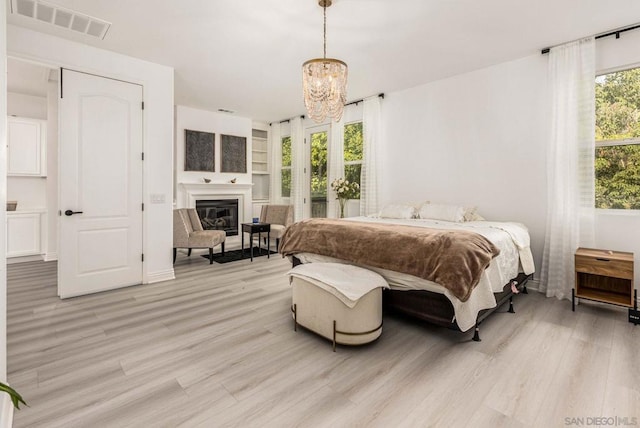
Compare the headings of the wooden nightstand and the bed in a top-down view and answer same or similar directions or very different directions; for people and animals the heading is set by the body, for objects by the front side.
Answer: same or similar directions

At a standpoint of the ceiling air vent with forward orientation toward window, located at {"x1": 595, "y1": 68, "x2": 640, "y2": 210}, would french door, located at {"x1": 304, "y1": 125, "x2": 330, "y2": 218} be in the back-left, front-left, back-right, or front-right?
front-left

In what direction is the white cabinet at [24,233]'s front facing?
toward the camera

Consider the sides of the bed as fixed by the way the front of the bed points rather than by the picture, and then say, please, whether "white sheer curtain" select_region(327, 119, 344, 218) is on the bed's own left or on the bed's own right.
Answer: on the bed's own right

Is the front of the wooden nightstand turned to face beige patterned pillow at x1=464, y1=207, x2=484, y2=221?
no

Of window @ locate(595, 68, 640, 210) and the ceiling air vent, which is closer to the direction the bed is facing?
the ceiling air vent

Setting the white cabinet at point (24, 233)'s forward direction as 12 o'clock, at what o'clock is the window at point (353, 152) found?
The window is roughly at 10 o'clock from the white cabinet.

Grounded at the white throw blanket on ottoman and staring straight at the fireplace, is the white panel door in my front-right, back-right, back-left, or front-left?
front-left

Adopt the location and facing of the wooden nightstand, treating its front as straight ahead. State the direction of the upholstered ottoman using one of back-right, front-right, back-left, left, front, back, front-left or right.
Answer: front-right

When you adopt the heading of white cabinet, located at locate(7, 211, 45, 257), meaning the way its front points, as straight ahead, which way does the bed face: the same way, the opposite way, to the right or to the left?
to the right

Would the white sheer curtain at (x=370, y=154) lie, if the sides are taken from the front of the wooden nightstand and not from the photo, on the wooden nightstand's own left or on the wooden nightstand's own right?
on the wooden nightstand's own right
